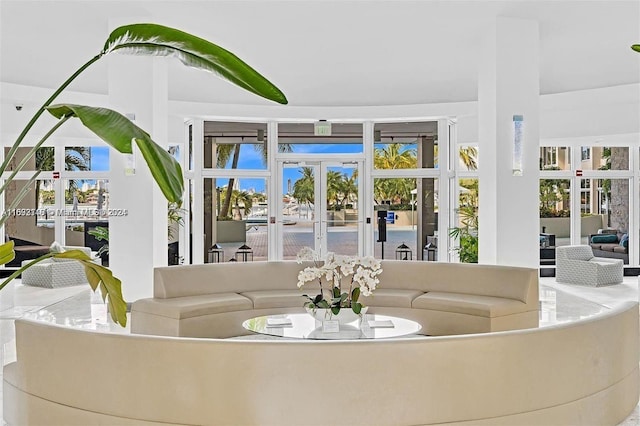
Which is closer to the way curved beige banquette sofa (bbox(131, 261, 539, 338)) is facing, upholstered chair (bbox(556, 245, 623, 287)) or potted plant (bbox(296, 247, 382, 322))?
the potted plant

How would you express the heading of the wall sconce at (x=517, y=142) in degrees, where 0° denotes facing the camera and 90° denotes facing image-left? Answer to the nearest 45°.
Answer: approximately 0°

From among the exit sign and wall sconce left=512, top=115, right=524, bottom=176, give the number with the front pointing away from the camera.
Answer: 0

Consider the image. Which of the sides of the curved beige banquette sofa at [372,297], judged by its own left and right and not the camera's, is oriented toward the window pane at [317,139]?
back

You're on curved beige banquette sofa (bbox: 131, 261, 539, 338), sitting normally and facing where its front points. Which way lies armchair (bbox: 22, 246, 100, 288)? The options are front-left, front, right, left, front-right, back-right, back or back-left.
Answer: back-right

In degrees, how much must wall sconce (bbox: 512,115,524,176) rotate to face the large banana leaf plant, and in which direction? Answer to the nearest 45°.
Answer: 0° — it already faces it

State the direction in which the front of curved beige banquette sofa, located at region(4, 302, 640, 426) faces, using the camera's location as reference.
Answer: facing away from the viewer

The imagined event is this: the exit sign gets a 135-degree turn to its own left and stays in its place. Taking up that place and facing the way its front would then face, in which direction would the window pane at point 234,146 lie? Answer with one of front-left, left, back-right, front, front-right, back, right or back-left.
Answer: back-left

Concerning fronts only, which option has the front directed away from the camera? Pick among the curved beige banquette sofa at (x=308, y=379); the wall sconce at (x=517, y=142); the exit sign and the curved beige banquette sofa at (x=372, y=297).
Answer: the curved beige banquette sofa at (x=308, y=379)

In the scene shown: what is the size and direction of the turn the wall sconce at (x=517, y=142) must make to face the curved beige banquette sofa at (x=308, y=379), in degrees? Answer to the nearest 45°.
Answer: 0° — it already faces it

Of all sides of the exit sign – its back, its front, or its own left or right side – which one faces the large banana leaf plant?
front

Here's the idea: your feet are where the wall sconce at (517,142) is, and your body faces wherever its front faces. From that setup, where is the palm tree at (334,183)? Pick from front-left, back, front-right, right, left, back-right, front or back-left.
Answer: back-right

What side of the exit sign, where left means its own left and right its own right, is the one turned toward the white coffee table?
front
